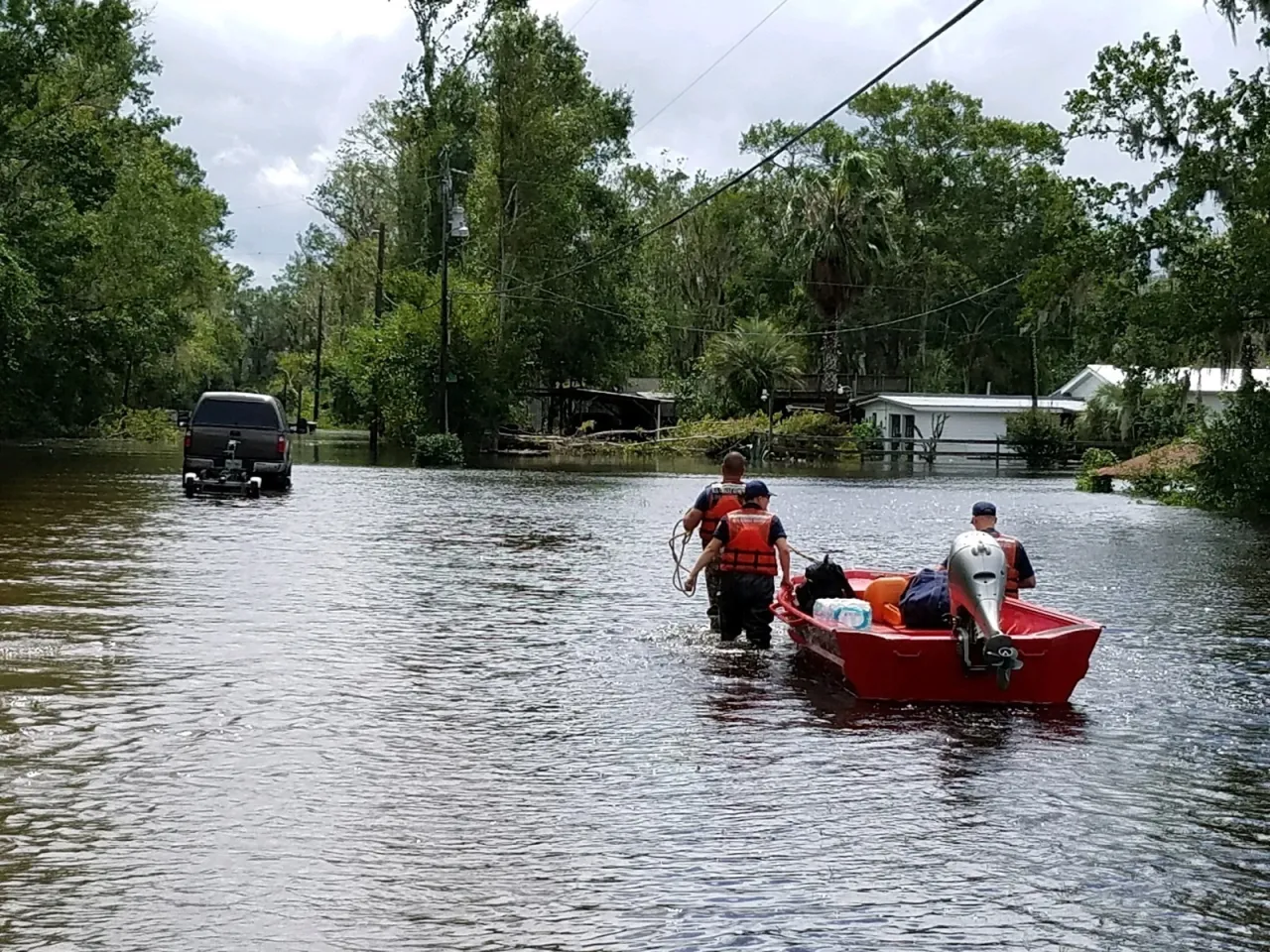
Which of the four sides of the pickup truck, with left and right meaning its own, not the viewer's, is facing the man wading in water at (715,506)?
back

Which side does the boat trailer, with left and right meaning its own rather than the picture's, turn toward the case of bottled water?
back

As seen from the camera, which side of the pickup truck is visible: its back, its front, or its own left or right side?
back

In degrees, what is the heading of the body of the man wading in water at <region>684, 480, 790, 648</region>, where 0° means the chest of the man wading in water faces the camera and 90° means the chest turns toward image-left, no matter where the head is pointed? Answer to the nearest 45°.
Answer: approximately 180°

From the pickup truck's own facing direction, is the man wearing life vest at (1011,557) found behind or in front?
behind

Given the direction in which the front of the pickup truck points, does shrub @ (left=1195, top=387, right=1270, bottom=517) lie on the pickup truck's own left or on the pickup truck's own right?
on the pickup truck's own right

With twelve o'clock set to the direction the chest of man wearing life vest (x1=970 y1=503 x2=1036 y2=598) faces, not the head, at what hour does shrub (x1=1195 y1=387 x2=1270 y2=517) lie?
The shrub is roughly at 2 o'clock from the man wearing life vest.

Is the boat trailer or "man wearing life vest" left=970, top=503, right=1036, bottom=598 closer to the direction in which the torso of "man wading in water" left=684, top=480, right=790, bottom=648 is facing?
the boat trailer

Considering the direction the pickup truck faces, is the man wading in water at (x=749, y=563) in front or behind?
behind

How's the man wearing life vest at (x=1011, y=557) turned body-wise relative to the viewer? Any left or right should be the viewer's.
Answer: facing away from the viewer and to the left of the viewer

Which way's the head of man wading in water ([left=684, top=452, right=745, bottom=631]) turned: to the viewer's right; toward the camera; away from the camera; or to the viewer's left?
away from the camera

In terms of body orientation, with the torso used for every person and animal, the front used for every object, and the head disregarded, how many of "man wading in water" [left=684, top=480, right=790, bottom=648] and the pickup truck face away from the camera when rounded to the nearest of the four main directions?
2

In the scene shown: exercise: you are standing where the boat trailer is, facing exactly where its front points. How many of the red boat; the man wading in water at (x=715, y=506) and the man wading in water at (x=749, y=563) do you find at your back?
3

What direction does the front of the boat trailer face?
away from the camera
